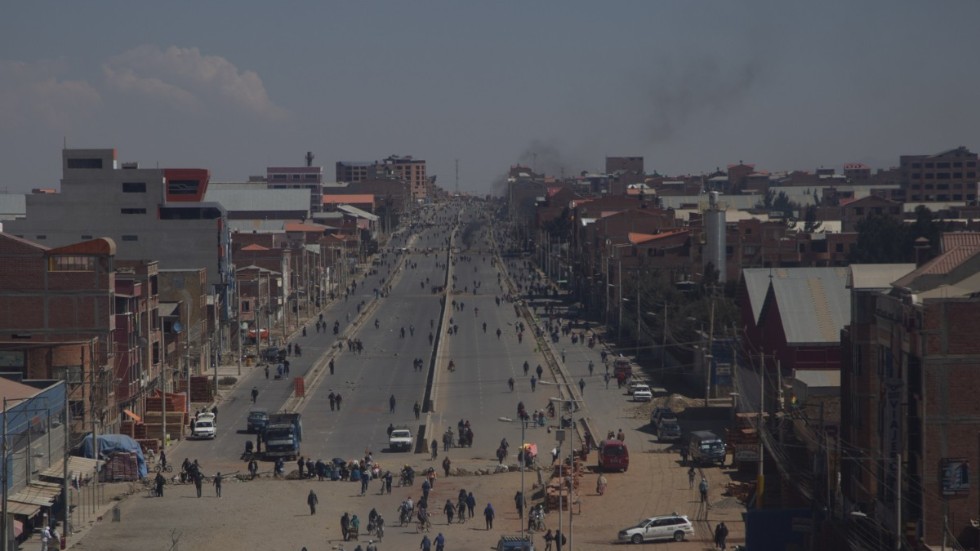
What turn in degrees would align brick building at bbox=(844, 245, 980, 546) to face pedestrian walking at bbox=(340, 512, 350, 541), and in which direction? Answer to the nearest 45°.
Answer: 0° — it already faces them

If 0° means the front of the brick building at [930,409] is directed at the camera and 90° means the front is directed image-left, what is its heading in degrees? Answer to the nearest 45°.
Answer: approximately 90°

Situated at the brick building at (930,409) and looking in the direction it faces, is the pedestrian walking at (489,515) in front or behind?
in front

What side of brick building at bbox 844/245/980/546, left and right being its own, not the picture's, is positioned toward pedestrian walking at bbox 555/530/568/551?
front

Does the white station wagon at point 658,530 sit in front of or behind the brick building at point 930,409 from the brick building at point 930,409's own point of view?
in front

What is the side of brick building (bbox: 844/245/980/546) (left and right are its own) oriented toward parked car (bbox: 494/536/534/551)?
front

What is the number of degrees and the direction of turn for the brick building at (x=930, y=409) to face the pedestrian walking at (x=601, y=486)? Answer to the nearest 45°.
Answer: approximately 45° to its right
